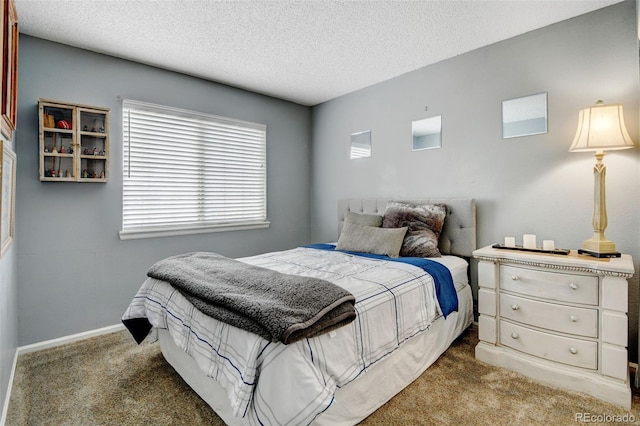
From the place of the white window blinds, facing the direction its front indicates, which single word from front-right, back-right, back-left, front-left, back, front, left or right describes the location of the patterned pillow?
front

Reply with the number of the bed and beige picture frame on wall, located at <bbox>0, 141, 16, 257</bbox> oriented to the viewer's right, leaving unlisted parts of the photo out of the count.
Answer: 1

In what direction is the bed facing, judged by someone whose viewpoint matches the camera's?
facing the viewer and to the left of the viewer

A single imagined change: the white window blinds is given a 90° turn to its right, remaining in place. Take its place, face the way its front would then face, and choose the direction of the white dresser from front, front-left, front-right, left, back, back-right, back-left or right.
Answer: left

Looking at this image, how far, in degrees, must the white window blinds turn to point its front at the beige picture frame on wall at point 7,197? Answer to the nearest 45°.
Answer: approximately 90° to its right

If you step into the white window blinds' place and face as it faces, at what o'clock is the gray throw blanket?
The gray throw blanket is roughly at 1 o'clock from the white window blinds.

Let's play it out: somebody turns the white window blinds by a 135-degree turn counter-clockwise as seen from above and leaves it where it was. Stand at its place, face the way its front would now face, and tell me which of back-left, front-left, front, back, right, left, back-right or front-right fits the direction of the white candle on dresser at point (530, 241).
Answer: back-right

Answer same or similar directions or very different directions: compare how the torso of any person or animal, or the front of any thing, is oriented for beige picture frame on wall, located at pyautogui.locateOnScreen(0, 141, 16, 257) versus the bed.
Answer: very different directions

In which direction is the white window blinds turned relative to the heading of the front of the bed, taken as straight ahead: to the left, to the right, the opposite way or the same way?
to the left

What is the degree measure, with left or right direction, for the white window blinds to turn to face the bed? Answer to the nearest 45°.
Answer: approximately 45° to its right

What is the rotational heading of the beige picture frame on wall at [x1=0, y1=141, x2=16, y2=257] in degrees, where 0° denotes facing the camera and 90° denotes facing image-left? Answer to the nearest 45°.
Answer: approximately 270°

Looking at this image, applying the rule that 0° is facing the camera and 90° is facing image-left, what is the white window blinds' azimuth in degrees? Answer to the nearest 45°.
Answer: approximately 315°
